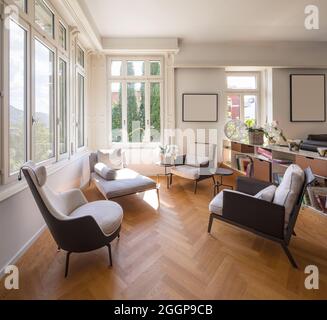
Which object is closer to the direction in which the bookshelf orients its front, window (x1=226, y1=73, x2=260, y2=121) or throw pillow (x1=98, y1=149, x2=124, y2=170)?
the throw pillow

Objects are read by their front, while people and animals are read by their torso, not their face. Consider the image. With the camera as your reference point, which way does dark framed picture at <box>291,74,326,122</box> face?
facing the viewer

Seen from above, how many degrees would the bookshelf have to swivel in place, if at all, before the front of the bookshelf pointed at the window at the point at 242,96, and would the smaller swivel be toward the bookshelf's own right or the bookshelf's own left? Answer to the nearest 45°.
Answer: approximately 135° to the bookshelf's own right

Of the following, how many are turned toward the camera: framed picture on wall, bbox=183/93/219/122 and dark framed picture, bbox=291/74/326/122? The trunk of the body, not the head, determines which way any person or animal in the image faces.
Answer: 2

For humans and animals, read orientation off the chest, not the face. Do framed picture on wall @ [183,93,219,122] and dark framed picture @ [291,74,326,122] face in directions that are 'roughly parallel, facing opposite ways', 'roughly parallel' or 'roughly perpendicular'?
roughly parallel

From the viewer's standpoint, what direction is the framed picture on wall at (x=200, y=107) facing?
toward the camera

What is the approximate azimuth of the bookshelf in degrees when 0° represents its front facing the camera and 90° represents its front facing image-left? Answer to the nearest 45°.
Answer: approximately 45°

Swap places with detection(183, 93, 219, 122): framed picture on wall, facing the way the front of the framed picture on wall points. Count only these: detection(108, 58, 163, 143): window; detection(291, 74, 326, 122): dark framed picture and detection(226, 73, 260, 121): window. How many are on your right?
1

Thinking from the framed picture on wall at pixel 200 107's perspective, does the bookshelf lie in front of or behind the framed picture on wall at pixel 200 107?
in front

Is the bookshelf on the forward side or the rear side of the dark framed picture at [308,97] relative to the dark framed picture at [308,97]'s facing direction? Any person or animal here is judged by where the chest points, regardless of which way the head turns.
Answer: on the forward side

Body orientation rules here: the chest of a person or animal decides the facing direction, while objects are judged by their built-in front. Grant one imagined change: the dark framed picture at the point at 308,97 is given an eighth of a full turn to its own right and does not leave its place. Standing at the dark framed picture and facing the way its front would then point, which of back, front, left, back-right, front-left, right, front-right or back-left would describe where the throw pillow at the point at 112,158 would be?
front
